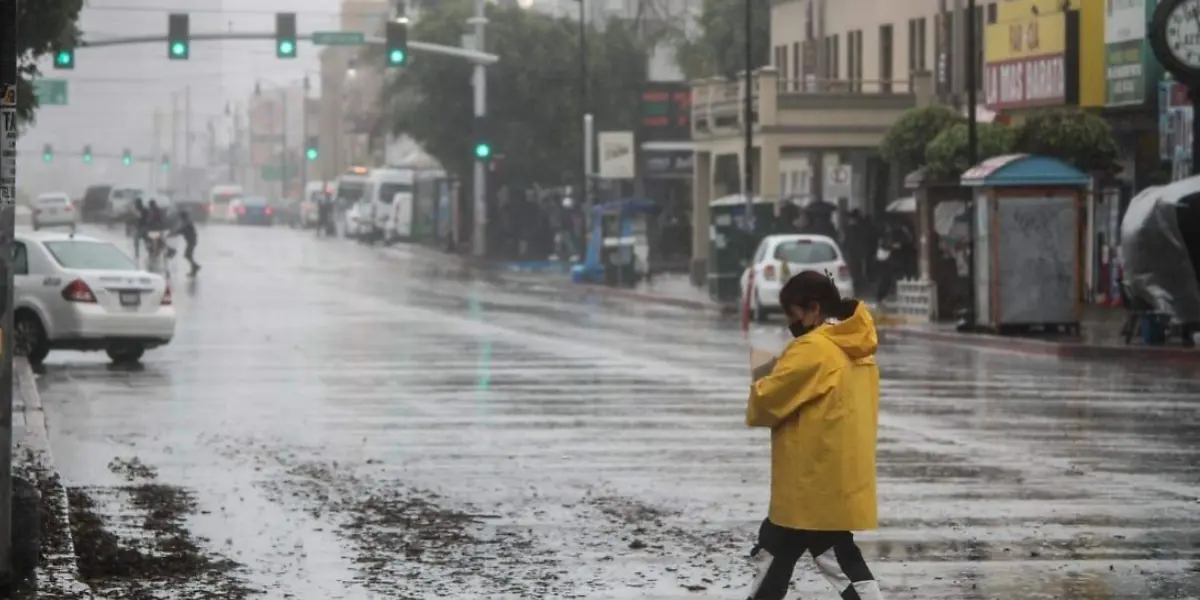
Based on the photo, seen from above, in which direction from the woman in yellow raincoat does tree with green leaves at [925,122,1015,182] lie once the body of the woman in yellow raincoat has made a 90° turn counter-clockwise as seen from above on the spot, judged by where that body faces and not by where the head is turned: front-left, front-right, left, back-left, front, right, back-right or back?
back

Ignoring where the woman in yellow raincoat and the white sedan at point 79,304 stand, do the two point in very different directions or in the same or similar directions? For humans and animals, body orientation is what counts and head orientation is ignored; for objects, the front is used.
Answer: same or similar directions

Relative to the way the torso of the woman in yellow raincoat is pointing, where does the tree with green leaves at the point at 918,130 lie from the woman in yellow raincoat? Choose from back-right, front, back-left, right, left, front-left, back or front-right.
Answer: right

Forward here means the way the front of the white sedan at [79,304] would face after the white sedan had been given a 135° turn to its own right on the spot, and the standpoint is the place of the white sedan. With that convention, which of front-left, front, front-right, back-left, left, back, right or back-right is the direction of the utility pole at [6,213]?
right

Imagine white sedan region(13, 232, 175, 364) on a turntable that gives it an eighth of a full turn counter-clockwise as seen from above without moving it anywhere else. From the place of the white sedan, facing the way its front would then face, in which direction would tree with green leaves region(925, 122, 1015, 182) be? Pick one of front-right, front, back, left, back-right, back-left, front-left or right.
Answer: back-right

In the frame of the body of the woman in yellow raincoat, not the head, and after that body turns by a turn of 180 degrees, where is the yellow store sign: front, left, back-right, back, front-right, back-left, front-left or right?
left

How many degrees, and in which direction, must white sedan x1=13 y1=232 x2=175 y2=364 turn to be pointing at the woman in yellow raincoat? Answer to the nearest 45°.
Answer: approximately 135° to its left

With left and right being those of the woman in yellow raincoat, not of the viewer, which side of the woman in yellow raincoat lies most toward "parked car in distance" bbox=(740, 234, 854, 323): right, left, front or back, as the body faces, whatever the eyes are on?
right

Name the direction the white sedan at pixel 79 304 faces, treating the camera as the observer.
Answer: facing away from the viewer and to the left of the viewer

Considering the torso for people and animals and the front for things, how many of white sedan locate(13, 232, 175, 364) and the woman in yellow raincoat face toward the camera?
0

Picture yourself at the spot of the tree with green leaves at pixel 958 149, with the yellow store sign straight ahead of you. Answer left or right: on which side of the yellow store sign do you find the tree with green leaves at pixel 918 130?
left

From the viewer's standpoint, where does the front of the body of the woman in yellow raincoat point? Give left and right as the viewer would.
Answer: facing to the left of the viewer

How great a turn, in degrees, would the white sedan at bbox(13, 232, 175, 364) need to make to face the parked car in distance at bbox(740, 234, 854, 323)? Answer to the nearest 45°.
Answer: approximately 90° to its right

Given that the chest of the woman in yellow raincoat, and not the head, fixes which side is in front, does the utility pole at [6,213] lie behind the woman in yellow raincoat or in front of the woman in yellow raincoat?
in front
